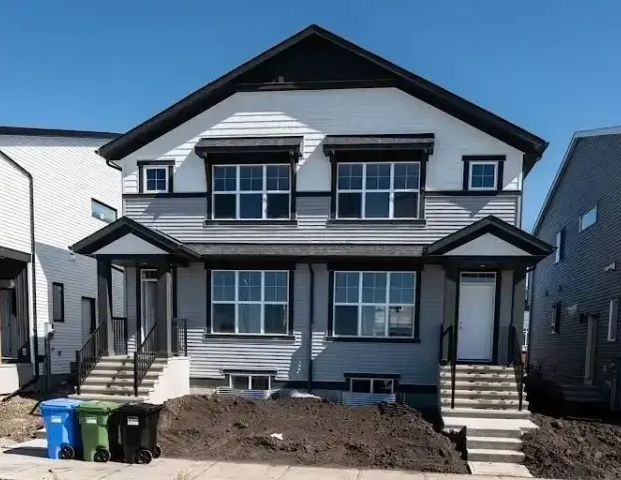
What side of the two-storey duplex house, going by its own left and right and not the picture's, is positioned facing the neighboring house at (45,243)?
right

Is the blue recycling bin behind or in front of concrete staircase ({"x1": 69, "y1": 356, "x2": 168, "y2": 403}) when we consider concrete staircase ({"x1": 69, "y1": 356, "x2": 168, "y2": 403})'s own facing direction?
in front

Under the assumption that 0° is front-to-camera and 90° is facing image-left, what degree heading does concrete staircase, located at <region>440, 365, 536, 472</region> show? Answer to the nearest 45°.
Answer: approximately 0°

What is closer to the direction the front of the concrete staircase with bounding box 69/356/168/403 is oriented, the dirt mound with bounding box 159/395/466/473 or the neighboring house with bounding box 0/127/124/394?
the dirt mound

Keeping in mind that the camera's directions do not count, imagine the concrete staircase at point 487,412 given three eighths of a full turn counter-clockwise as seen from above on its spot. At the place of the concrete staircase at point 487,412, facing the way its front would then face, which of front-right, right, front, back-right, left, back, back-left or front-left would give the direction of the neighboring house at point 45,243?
back-left

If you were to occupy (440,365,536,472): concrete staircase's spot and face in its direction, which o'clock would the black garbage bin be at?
The black garbage bin is roughly at 2 o'clock from the concrete staircase.

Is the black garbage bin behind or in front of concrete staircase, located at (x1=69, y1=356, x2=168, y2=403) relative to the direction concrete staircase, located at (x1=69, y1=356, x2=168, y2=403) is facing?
in front
